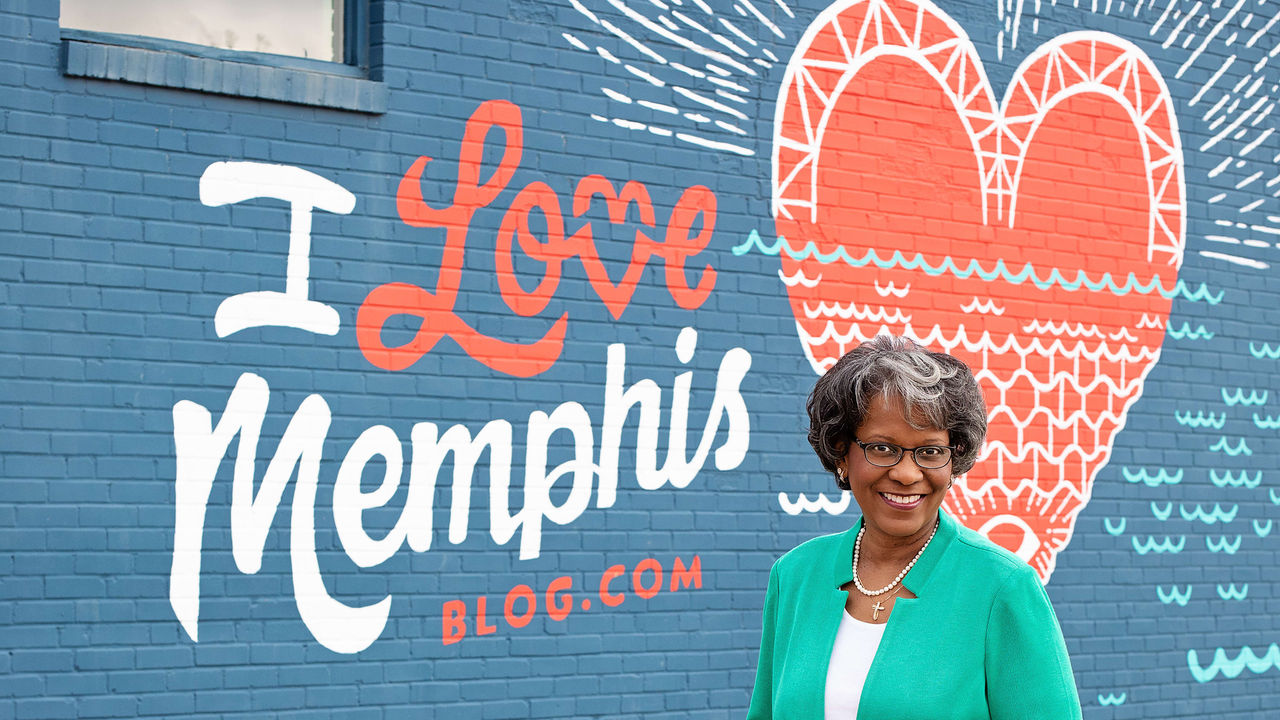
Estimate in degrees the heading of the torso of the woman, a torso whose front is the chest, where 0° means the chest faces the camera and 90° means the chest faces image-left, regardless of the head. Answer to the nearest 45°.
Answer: approximately 45°

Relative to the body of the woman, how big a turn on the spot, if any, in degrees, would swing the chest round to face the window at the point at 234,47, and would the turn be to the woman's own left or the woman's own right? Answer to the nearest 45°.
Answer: approximately 90° to the woman's own right
